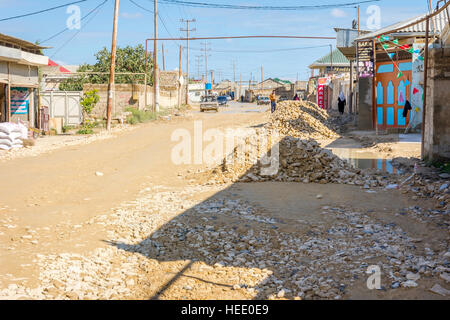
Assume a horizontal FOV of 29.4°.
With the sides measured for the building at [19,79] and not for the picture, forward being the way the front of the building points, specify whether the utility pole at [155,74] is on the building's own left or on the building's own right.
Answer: on the building's own left

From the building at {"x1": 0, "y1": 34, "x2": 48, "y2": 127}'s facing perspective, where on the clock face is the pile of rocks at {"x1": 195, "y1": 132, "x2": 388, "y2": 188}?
The pile of rocks is roughly at 1 o'clock from the building.

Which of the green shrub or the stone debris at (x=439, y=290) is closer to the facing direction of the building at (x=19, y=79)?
the stone debris

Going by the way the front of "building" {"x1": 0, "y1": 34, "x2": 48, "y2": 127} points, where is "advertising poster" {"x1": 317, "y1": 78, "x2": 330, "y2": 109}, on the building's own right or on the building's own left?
on the building's own left

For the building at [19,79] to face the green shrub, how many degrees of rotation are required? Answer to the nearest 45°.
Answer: approximately 90° to its left

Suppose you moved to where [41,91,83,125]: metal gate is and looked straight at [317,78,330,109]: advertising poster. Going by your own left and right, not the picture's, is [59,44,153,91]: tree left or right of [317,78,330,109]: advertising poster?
left

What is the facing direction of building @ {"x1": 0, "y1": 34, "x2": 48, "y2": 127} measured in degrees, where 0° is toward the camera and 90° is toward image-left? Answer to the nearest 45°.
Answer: approximately 315°

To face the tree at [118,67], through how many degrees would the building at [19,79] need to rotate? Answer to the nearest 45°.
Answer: approximately 135° to its left

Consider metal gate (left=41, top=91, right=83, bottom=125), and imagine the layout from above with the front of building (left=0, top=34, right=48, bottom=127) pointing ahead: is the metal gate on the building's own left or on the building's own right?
on the building's own left
